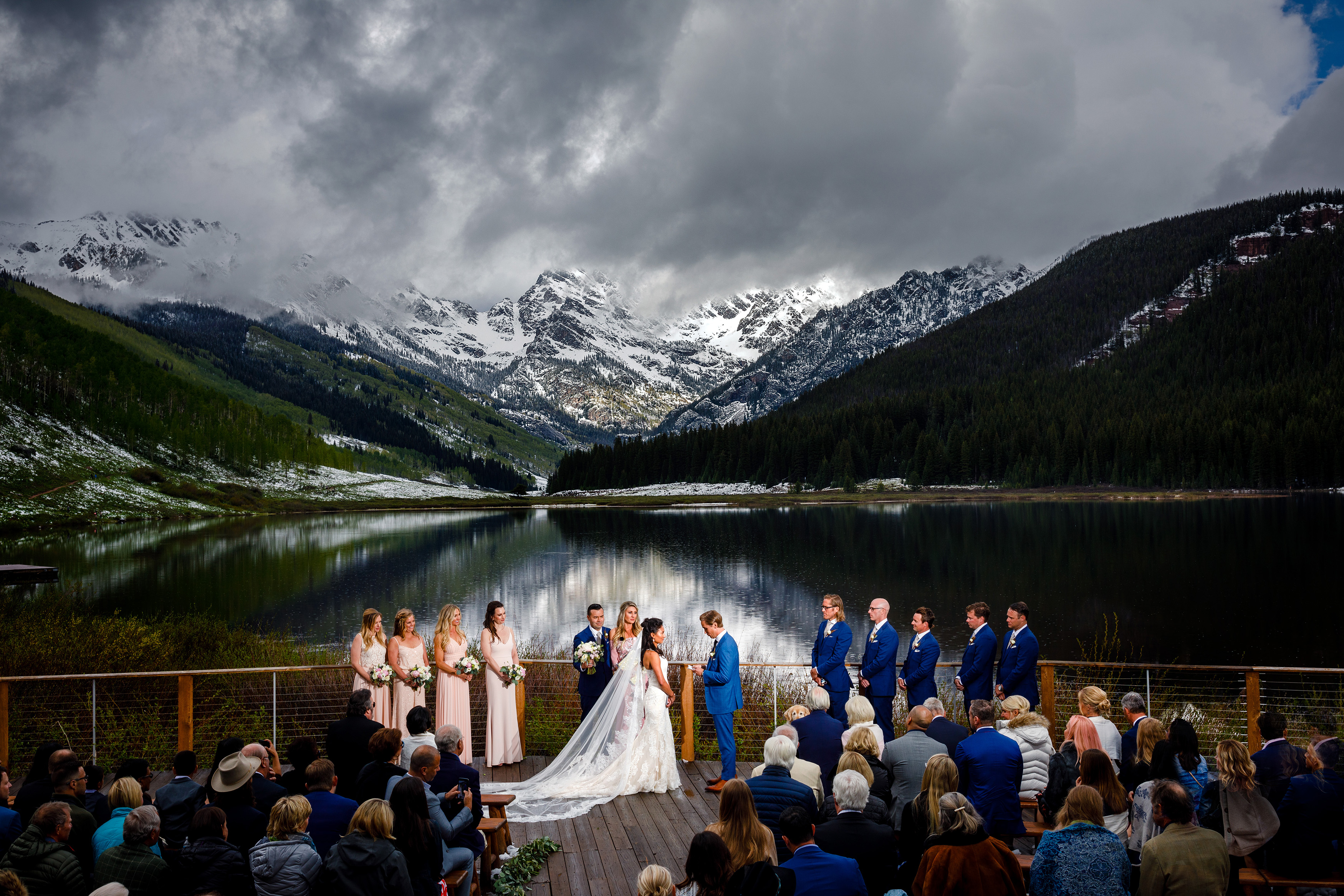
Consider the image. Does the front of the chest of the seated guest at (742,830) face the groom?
yes

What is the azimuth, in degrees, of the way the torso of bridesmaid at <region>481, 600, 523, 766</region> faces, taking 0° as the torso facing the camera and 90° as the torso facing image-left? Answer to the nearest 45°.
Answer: approximately 315°

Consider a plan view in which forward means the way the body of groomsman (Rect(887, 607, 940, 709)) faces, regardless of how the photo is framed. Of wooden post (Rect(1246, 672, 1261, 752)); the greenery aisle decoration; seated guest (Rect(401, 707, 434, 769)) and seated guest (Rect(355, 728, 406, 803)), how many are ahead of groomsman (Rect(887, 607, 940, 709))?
3

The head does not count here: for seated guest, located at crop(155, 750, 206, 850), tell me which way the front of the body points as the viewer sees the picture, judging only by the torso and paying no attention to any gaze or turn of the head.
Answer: away from the camera

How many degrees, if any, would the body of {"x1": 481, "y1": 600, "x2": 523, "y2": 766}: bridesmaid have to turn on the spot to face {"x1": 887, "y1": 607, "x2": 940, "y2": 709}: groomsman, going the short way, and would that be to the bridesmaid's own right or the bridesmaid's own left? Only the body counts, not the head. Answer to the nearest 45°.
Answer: approximately 45° to the bridesmaid's own left

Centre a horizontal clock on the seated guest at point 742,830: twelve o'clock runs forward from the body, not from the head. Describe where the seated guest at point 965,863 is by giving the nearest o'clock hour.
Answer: the seated guest at point 965,863 is roughly at 3 o'clock from the seated guest at point 742,830.

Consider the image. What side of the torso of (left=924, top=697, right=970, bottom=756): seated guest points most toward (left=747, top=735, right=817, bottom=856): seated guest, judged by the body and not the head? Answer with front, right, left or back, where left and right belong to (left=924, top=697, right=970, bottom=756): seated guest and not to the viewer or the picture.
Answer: left

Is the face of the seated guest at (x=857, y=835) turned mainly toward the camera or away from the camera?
away from the camera

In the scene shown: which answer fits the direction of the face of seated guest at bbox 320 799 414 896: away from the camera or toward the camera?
away from the camera

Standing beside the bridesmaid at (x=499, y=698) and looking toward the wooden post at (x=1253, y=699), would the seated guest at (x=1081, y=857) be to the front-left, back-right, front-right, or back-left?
front-right

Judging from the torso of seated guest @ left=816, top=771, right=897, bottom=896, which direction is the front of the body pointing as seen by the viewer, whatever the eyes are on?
away from the camera

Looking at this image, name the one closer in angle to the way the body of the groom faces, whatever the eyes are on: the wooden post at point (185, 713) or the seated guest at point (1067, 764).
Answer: the wooden post

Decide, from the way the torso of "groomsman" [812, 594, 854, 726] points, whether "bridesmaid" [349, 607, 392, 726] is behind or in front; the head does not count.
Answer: in front

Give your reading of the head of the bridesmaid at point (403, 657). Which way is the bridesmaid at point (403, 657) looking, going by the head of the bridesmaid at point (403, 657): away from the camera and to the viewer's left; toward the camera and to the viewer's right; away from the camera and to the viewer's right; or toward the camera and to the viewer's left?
toward the camera and to the viewer's right

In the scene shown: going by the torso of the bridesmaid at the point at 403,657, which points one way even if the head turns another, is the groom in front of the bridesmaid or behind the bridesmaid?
in front

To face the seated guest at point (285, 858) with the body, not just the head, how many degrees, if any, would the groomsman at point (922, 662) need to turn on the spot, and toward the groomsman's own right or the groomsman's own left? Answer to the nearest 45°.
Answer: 0° — they already face them

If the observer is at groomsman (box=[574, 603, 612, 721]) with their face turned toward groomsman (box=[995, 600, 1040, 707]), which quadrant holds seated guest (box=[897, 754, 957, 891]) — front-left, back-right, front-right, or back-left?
front-right
